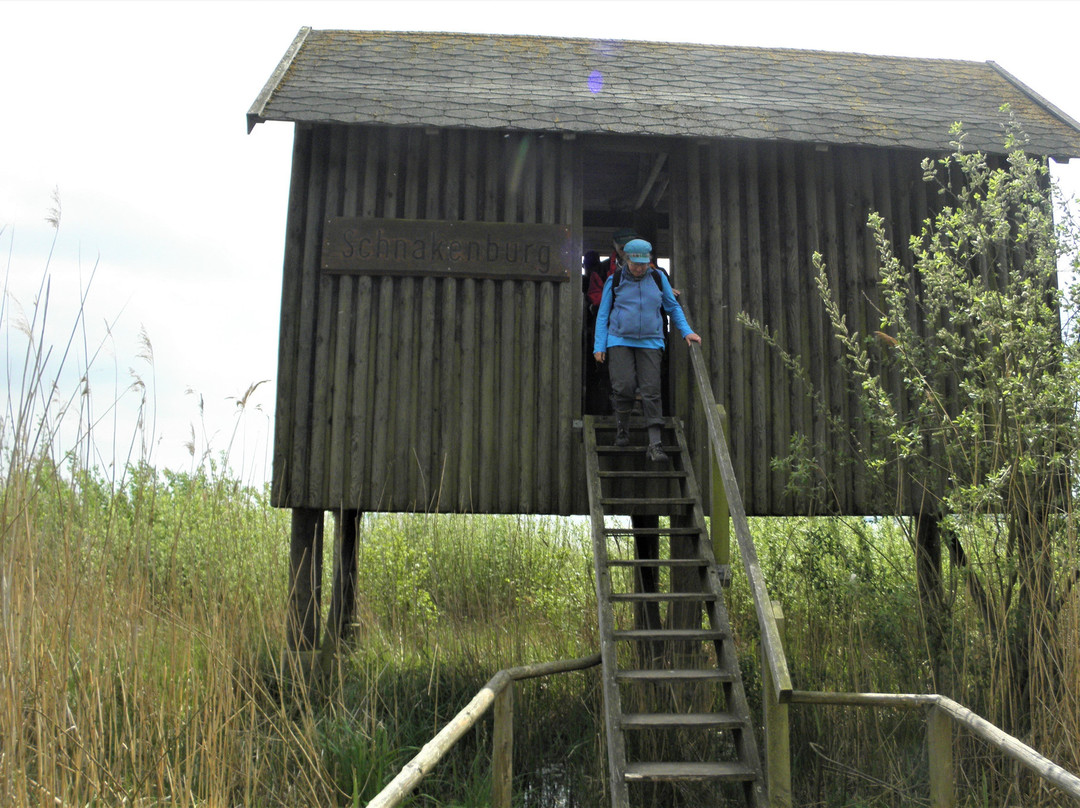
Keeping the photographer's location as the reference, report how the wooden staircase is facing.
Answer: facing the viewer

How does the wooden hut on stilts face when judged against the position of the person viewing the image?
facing the viewer

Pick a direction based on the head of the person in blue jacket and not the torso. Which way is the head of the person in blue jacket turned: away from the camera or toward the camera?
toward the camera
